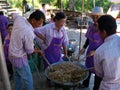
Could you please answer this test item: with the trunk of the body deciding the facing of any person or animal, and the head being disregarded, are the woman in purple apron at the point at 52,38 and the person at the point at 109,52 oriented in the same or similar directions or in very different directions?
very different directions

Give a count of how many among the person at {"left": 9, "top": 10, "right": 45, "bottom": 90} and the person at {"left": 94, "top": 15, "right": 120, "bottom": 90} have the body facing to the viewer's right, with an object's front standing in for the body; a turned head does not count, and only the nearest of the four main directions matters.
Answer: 1

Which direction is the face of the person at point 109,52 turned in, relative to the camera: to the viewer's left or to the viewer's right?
to the viewer's left

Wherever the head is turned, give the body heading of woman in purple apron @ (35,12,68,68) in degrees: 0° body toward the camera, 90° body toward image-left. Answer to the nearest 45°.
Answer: approximately 315°

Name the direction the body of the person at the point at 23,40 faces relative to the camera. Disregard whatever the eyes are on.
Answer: to the viewer's right

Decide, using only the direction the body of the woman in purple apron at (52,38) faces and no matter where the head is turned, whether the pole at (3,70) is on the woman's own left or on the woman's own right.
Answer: on the woman's own right
